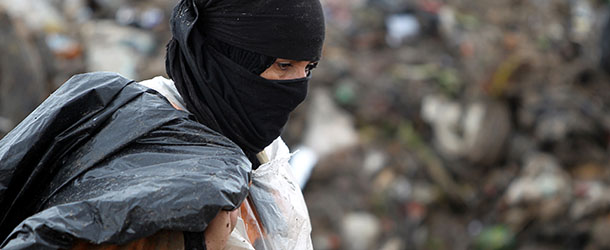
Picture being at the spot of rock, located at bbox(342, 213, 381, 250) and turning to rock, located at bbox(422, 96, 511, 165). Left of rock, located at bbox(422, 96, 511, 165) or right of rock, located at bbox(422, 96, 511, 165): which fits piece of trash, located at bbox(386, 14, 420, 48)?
left

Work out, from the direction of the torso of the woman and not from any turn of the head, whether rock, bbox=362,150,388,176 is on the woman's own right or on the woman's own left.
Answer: on the woman's own left

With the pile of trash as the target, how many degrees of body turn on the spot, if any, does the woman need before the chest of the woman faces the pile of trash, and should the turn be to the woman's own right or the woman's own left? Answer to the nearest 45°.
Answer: approximately 45° to the woman's own left

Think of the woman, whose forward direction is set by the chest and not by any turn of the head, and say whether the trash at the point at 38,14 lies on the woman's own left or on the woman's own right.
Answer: on the woman's own left

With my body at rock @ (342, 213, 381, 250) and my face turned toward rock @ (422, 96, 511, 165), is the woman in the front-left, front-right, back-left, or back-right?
back-right

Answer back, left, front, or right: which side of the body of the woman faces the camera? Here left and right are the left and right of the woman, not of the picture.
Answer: right

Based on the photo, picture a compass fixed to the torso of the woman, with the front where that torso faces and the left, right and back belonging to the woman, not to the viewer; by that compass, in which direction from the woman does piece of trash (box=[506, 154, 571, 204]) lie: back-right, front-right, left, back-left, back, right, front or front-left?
front-left

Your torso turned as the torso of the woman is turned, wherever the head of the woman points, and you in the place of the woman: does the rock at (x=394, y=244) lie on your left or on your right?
on your left

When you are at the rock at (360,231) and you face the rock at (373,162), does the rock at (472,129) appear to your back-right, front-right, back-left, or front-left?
front-right

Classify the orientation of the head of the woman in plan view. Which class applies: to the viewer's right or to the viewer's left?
to the viewer's right
